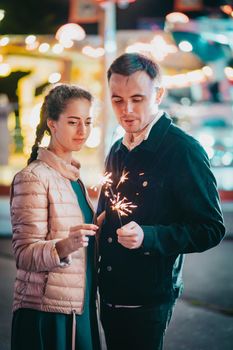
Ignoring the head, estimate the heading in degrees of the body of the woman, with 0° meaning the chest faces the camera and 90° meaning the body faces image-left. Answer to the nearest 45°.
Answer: approximately 315°

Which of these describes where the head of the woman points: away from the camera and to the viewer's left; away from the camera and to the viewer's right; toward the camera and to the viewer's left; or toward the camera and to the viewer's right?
toward the camera and to the viewer's right
